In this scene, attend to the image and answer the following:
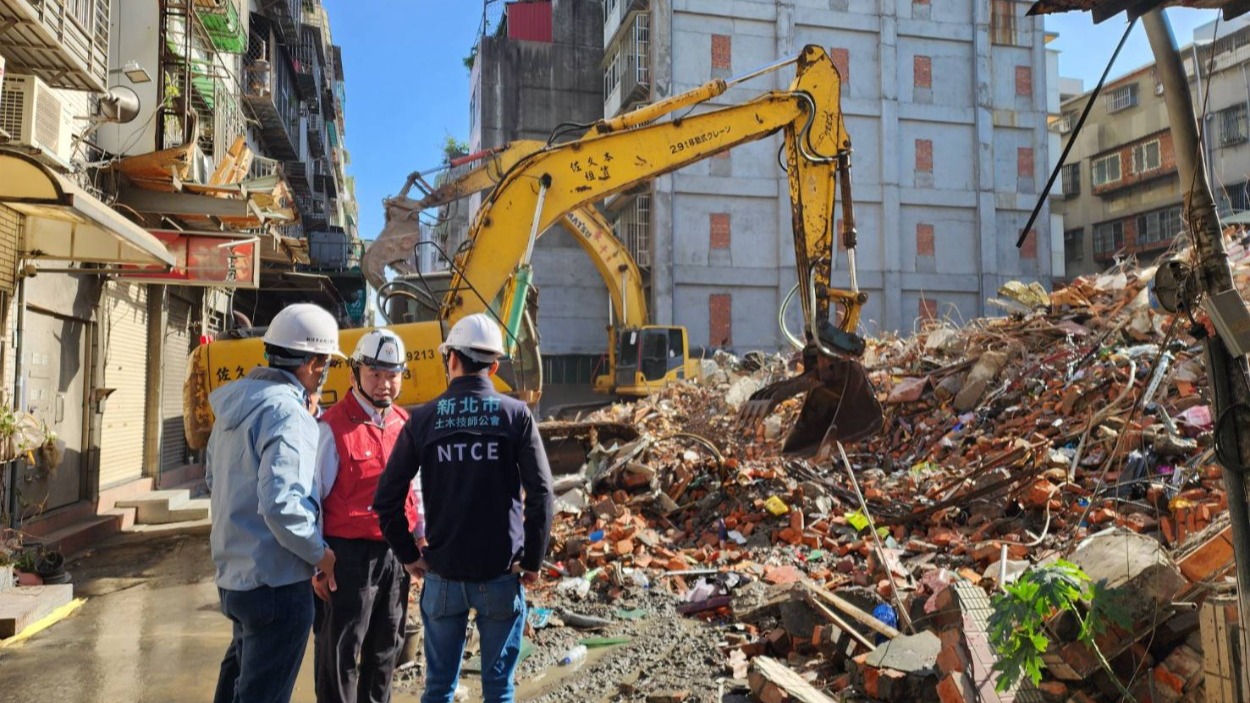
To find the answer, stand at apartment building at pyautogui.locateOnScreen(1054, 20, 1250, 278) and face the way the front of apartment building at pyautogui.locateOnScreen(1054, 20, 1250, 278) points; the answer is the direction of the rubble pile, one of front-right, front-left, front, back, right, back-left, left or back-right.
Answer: front-left

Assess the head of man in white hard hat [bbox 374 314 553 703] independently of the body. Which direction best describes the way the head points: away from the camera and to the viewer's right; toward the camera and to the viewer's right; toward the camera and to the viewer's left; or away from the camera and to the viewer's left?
away from the camera and to the viewer's left

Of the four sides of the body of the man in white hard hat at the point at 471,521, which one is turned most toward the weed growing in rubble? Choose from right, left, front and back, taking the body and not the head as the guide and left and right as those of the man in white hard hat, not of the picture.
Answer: right

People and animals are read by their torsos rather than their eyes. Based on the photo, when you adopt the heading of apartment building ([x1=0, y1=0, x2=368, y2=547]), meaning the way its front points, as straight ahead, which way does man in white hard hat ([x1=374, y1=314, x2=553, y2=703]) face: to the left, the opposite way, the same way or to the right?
to the left

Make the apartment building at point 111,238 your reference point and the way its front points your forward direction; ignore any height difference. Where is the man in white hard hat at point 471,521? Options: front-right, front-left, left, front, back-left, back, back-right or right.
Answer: right

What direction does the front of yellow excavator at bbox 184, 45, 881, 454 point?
to the viewer's right

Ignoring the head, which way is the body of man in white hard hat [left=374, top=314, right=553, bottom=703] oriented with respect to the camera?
away from the camera

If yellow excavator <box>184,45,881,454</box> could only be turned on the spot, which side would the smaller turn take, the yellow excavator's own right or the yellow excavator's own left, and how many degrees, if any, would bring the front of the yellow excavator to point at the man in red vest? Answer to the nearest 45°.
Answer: approximately 90° to the yellow excavator's own right

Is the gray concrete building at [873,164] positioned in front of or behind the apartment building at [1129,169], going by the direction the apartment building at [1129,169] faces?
in front

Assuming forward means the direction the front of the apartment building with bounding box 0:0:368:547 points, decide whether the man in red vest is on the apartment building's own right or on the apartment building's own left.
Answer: on the apartment building's own right
